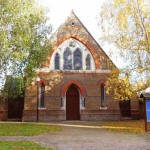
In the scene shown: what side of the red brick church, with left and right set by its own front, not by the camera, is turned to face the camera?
front

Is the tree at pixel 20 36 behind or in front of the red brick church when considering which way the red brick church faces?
in front
